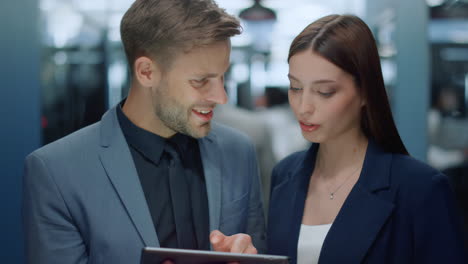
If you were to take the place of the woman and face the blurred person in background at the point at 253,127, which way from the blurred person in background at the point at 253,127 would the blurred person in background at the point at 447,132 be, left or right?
right

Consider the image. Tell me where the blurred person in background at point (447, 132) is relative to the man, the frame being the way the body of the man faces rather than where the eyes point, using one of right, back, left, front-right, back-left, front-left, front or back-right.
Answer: left

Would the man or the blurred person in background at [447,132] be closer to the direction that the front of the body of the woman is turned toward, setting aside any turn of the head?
the man

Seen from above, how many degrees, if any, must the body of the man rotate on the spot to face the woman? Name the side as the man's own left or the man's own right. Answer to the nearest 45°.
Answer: approximately 45° to the man's own left

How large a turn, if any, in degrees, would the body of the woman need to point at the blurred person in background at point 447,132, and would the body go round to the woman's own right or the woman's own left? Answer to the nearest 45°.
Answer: approximately 135° to the woman's own right

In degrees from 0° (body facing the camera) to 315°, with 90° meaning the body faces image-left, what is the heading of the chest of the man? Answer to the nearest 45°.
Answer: approximately 315°

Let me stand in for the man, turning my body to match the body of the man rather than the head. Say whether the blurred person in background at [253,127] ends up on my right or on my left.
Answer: on my left

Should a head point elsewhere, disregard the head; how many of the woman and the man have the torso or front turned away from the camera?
0

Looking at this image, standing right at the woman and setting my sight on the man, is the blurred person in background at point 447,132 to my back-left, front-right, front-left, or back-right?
back-right

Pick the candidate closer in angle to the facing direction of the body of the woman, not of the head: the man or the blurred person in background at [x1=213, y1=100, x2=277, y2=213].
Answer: the man

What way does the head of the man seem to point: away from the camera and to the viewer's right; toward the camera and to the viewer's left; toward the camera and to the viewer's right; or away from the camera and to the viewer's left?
toward the camera and to the viewer's right
